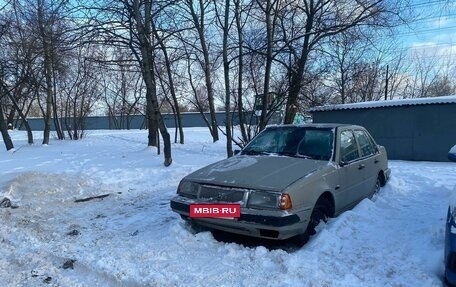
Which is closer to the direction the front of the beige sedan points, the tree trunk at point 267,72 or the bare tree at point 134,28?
the bare tree

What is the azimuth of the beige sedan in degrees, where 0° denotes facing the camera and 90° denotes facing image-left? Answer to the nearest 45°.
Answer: approximately 45°

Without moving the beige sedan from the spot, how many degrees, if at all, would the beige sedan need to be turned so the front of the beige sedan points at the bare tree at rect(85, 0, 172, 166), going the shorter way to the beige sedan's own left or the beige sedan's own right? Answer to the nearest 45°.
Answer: approximately 90° to the beige sedan's own right

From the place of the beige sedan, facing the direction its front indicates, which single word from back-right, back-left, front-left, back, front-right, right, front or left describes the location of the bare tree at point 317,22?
back-right

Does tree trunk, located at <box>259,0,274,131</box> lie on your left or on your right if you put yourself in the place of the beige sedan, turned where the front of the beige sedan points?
on your right

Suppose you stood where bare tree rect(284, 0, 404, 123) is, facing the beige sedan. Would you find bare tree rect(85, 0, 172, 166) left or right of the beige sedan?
right
